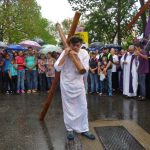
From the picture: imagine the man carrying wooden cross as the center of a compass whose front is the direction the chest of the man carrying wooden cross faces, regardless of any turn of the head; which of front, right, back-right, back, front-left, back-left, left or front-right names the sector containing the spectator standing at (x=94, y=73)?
back

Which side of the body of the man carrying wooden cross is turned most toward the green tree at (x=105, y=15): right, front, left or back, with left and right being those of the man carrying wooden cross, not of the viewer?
back

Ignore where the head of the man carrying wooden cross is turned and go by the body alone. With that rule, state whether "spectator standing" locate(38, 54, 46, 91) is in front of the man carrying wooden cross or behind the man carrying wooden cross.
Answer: behind

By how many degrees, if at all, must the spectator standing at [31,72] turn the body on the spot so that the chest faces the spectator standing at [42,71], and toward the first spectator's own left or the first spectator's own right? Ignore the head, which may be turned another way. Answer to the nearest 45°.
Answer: approximately 90° to the first spectator's own left

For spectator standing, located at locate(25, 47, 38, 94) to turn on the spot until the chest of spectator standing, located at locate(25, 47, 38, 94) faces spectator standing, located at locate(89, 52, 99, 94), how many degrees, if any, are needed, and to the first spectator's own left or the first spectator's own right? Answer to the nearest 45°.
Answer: approximately 45° to the first spectator's own left

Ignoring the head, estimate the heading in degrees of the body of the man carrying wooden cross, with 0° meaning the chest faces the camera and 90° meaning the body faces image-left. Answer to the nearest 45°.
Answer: approximately 0°

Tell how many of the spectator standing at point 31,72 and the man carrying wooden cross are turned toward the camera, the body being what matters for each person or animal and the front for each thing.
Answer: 2

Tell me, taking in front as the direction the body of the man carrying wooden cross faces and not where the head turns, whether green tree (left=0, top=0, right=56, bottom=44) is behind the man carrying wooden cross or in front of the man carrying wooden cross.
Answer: behind

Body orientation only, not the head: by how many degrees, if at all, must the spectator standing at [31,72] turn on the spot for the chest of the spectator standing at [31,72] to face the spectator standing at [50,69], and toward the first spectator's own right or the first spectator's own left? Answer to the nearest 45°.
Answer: approximately 90° to the first spectator's own left
